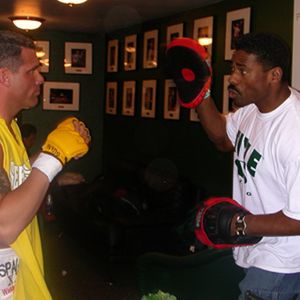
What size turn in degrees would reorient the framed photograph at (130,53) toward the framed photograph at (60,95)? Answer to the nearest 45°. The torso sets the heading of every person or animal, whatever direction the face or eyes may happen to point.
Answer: approximately 90° to its right

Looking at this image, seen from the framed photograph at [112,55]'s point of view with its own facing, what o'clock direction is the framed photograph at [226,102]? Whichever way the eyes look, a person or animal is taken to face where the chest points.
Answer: the framed photograph at [226,102] is roughly at 10 o'clock from the framed photograph at [112,55].

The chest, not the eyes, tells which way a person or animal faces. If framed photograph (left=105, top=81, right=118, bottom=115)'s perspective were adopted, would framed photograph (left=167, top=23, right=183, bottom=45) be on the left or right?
on its left

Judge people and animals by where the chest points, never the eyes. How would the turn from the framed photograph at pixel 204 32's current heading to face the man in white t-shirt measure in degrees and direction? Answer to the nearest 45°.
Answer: approximately 45° to its left

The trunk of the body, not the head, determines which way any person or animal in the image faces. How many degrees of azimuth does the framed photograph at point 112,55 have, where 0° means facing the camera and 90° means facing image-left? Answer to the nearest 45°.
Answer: approximately 45°

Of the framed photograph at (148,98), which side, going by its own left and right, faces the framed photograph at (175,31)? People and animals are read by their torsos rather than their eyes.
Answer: left

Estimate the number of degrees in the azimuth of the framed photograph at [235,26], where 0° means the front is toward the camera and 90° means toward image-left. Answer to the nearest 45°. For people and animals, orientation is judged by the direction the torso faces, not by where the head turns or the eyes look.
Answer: approximately 45°

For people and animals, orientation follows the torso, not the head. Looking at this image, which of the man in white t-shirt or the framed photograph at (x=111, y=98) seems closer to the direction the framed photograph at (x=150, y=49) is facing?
the man in white t-shirt
